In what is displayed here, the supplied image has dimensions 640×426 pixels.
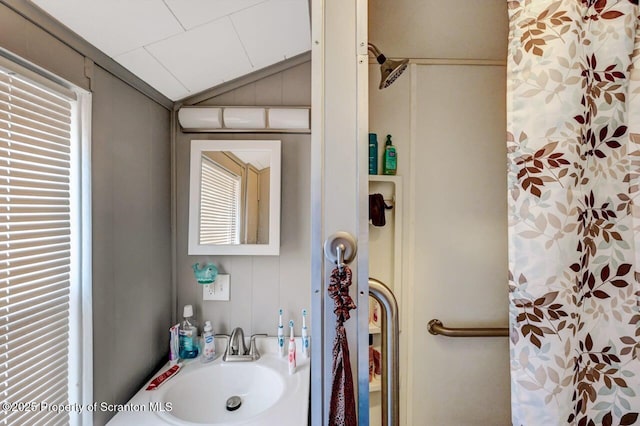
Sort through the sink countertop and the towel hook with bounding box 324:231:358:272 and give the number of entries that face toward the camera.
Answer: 2

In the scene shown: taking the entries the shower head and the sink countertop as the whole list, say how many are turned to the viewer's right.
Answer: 1

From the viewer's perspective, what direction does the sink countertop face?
toward the camera

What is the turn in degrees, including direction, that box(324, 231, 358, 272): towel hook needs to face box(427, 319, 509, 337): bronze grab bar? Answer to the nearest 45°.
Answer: approximately 135° to its left

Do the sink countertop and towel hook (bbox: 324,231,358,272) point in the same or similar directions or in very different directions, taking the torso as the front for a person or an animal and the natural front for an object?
same or similar directions

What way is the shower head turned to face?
to the viewer's right
